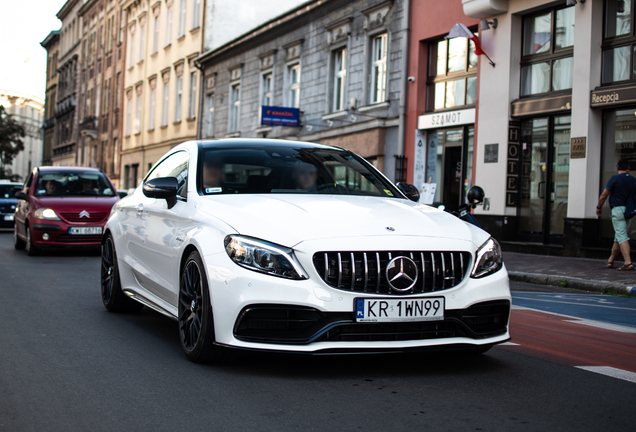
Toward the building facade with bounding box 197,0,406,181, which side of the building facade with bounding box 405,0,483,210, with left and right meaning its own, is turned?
right

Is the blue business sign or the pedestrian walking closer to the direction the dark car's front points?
the pedestrian walking

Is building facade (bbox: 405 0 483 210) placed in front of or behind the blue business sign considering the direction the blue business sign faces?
in front

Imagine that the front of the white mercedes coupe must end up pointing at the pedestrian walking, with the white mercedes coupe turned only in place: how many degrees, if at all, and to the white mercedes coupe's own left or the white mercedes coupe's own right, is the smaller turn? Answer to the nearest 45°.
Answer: approximately 90° to the white mercedes coupe's own left

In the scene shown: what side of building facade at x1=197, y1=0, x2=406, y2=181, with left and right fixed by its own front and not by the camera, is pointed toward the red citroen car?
front

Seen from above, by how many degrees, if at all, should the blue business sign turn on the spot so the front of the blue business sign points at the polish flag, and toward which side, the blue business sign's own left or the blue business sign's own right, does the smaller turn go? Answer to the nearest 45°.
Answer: approximately 45° to the blue business sign's own left

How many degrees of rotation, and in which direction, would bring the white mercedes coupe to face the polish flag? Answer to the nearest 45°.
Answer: approximately 135° to its left

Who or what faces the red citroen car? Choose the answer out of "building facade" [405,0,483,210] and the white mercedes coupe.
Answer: the building facade

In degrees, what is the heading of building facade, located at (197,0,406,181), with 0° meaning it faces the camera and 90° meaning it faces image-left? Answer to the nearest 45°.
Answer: approximately 45°

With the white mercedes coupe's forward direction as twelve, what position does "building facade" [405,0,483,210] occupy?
The building facade is roughly at 8 o'clock from the white mercedes coupe.

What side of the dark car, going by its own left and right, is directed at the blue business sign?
left

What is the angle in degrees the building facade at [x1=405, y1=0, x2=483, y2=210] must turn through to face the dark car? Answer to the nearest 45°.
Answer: approximately 45° to its right

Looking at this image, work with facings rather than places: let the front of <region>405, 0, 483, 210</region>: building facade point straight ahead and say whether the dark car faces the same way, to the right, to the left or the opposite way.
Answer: to the left

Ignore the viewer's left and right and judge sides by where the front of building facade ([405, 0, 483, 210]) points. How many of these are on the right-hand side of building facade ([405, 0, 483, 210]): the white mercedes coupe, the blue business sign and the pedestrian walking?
1

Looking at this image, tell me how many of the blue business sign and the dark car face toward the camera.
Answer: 2
